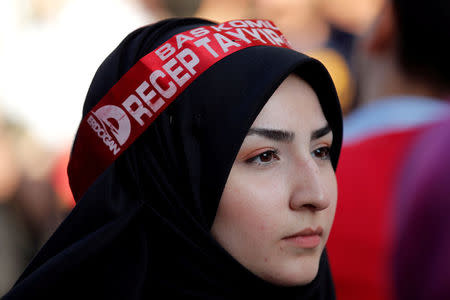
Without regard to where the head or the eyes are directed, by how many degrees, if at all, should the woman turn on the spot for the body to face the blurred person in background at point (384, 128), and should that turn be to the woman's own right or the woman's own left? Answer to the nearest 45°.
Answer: approximately 90° to the woman's own left

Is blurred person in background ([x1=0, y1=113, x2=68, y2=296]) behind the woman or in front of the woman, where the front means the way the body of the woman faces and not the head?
behind

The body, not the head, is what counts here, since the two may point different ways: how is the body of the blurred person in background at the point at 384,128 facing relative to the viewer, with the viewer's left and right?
facing away from the viewer and to the left of the viewer

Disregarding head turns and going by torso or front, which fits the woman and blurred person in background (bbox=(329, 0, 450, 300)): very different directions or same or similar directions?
very different directions

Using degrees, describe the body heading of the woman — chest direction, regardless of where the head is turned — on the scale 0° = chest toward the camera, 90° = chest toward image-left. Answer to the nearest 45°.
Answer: approximately 315°
